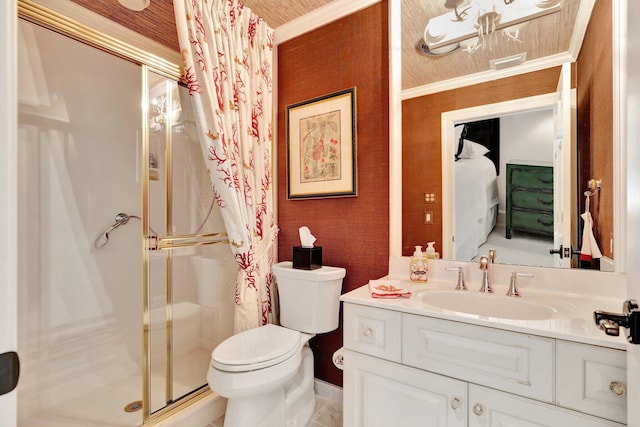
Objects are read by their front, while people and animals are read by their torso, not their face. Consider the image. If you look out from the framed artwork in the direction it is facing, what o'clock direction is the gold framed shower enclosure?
The gold framed shower enclosure is roughly at 1 o'clock from the framed artwork.

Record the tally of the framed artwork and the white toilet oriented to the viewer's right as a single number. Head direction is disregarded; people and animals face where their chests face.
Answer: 0

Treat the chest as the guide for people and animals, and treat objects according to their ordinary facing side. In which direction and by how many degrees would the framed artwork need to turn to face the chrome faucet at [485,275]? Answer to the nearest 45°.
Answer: approximately 90° to its left

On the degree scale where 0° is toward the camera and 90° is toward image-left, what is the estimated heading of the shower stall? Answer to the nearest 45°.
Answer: approximately 315°

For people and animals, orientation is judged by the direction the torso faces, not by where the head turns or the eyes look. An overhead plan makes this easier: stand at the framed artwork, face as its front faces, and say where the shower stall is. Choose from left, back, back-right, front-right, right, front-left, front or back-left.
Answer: front-right

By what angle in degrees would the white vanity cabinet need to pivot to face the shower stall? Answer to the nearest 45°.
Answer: approximately 45° to its right
